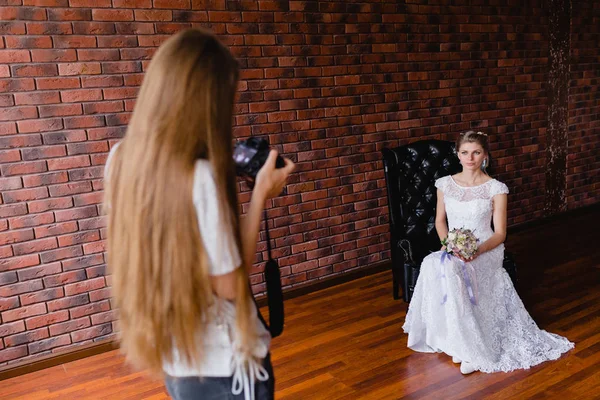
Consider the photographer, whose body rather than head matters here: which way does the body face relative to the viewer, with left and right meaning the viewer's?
facing away from the viewer and to the right of the viewer

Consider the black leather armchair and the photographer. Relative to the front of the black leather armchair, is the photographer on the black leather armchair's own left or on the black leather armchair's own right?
on the black leather armchair's own right

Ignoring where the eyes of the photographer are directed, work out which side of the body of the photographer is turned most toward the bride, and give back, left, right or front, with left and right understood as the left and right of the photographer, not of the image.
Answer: front

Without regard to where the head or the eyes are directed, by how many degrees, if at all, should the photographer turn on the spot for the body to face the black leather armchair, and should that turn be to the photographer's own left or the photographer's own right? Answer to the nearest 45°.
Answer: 0° — they already face it

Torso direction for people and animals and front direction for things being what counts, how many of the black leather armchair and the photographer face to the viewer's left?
0

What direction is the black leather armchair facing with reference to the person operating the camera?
facing the viewer and to the right of the viewer
